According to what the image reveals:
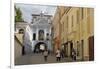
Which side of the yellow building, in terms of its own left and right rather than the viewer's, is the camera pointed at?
left
